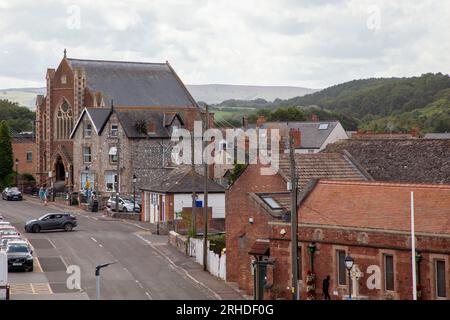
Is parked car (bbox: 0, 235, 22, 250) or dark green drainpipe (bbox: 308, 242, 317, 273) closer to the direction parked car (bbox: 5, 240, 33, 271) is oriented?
the dark green drainpipe

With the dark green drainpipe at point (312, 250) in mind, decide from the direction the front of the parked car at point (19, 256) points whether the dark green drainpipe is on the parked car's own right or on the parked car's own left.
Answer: on the parked car's own left

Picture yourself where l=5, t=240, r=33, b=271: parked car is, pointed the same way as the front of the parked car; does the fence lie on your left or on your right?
on your left

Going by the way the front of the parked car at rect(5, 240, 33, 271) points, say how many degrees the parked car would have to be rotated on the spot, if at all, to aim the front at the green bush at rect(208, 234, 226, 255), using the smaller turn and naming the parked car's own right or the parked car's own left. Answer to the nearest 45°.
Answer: approximately 90° to the parked car's own left

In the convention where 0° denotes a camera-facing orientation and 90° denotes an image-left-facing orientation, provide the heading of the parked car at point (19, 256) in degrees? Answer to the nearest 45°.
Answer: approximately 0°
